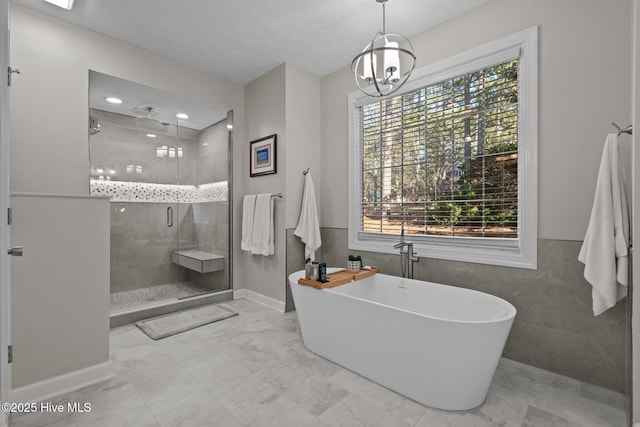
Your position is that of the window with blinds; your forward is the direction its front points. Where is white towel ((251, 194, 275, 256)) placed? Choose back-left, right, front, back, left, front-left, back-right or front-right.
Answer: front-right

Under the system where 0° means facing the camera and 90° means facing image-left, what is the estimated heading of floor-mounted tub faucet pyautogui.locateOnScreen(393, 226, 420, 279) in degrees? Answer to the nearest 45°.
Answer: approximately 45°

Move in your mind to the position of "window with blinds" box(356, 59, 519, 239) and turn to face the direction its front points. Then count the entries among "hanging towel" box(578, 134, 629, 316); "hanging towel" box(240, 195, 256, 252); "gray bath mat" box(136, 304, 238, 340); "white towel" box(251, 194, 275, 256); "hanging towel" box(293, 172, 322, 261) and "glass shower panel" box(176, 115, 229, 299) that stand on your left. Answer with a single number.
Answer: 1

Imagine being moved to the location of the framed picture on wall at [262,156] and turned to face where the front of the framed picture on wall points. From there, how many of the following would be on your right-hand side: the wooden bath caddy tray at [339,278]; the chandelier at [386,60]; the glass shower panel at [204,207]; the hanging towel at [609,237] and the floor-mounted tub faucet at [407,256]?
1

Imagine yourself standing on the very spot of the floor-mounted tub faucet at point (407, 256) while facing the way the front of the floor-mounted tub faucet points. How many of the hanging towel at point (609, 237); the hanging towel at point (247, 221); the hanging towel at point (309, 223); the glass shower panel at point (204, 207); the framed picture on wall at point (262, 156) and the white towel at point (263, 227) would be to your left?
1

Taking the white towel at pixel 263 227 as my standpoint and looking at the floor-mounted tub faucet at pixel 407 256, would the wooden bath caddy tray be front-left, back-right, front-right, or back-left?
front-right

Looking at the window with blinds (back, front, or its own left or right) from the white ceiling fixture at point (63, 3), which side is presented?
front

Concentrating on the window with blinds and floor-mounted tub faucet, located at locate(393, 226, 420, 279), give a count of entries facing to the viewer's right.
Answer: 0

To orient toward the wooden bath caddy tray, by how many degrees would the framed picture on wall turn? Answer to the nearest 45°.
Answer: approximately 90° to its left

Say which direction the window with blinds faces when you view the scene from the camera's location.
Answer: facing the viewer and to the left of the viewer

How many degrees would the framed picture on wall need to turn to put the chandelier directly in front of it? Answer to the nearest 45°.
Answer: approximately 90° to its left

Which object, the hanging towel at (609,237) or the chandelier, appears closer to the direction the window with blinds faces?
the chandelier

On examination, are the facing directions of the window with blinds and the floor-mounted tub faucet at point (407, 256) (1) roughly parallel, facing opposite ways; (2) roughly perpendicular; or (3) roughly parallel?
roughly parallel
